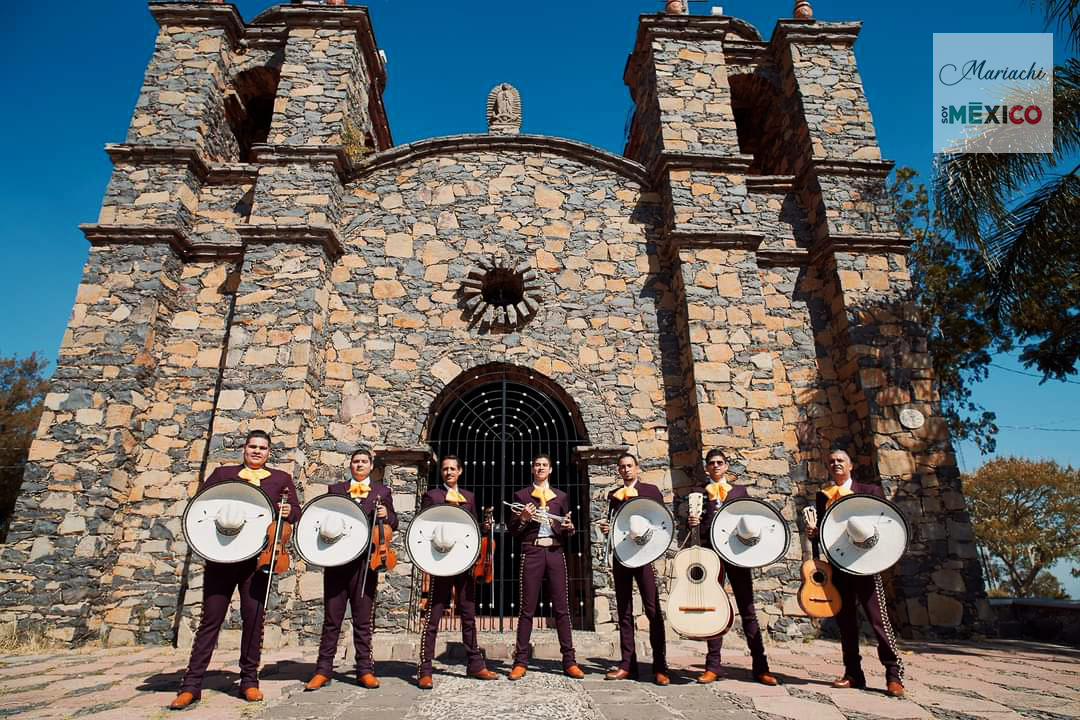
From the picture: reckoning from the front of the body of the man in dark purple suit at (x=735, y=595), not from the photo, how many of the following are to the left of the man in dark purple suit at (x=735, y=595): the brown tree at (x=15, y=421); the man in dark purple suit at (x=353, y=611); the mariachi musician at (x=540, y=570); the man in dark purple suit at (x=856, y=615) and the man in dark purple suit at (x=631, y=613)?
1

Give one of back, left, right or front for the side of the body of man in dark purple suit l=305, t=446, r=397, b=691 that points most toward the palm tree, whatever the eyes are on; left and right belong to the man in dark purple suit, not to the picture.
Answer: left

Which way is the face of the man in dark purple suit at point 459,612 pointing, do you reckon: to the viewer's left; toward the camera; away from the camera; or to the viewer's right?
toward the camera

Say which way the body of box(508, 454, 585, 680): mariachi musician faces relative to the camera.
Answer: toward the camera

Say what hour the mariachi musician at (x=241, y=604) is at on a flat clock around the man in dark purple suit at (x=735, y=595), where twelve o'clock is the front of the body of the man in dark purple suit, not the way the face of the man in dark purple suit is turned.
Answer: The mariachi musician is roughly at 2 o'clock from the man in dark purple suit.

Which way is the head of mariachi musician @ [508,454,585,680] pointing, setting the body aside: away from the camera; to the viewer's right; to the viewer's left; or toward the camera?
toward the camera

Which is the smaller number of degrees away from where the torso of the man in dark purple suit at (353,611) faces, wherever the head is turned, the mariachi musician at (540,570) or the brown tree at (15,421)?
the mariachi musician

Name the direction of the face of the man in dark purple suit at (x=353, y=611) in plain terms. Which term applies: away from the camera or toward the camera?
toward the camera

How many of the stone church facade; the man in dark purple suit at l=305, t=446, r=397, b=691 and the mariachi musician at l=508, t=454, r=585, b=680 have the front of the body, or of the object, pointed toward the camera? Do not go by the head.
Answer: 3

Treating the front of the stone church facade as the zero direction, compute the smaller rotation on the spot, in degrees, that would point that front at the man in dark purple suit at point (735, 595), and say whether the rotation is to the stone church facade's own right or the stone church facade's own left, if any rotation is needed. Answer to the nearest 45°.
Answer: approximately 45° to the stone church facade's own left

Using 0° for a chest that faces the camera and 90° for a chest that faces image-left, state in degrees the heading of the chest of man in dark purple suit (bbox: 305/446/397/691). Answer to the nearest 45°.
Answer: approximately 0°

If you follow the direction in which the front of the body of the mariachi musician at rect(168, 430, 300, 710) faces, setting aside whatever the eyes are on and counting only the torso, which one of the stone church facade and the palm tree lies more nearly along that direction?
the palm tree

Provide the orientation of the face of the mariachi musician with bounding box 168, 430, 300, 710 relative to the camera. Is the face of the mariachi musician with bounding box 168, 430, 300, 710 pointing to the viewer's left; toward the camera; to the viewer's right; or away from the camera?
toward the camera

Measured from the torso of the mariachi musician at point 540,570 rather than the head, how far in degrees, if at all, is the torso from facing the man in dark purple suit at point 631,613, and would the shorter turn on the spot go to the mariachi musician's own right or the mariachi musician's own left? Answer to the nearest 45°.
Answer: approximately 90° to the mariachi musician's own left

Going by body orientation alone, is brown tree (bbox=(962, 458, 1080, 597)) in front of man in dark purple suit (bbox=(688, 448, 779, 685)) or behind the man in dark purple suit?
behind

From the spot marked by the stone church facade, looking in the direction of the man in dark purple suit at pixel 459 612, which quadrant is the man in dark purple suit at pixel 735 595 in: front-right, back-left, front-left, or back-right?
front-left

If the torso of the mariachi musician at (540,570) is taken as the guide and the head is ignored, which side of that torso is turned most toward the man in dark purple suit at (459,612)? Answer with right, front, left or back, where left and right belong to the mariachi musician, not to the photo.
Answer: right

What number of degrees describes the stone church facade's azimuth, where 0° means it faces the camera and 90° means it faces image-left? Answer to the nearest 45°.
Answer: approximately 0°
